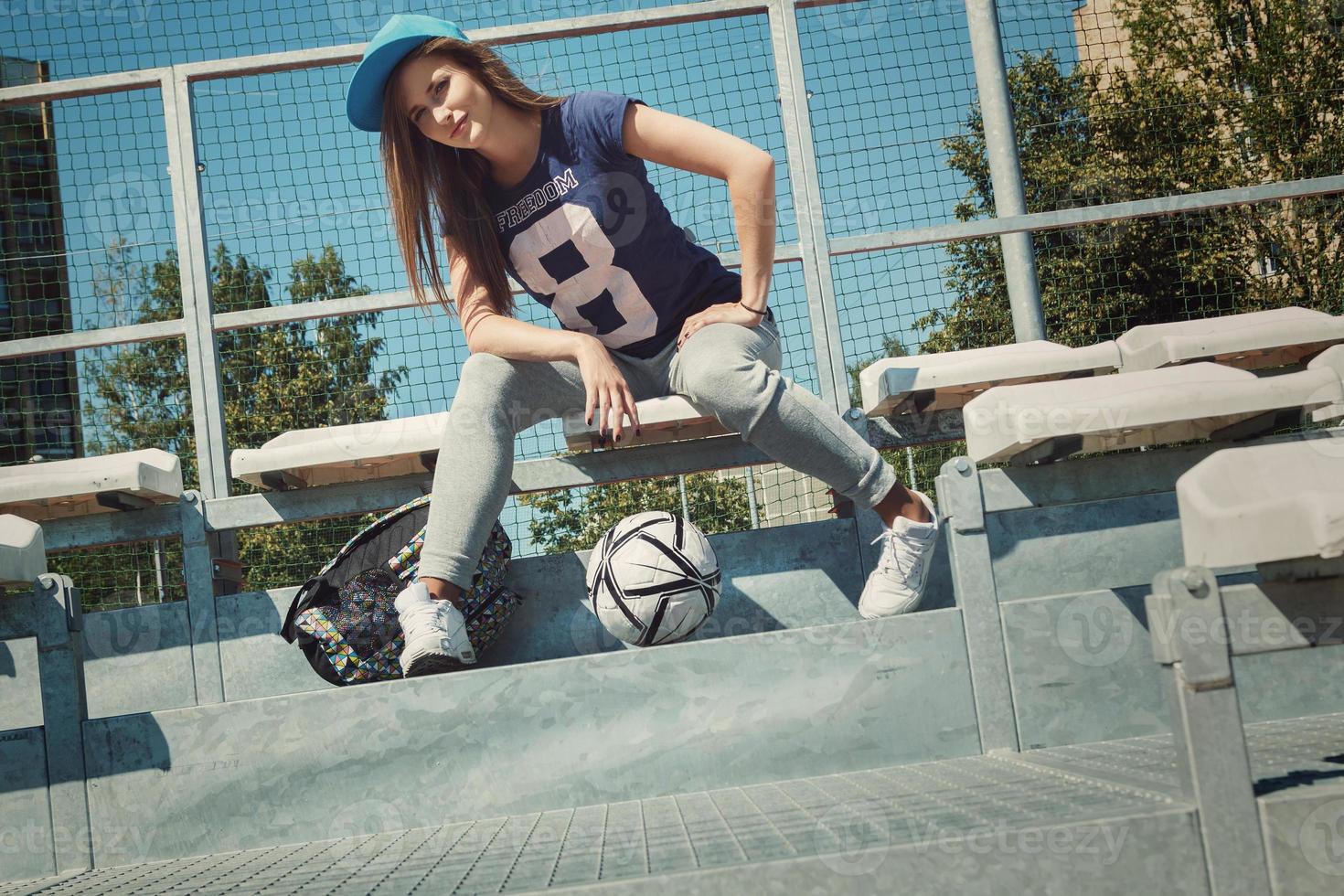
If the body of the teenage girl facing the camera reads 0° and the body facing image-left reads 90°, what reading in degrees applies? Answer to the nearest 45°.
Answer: approximately 0°

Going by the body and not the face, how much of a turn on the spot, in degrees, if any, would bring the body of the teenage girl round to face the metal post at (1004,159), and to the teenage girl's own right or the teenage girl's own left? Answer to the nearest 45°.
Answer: approximately 135° to the teenage girl's own left

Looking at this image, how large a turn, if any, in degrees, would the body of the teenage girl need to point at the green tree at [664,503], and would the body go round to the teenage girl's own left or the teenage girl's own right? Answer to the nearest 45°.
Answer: approximately 180°
